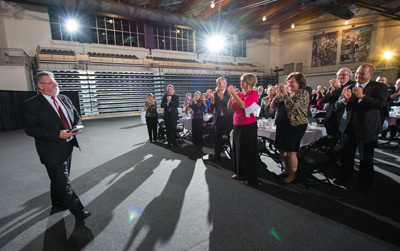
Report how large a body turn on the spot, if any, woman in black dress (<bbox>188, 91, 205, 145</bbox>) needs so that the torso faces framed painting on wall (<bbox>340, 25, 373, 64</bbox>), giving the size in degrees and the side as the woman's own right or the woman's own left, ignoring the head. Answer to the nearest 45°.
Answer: approximately 180°

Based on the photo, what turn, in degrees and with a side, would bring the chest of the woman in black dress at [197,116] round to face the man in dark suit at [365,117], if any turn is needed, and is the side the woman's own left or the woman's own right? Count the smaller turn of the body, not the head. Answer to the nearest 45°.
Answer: approximately 90° to the woman's own left

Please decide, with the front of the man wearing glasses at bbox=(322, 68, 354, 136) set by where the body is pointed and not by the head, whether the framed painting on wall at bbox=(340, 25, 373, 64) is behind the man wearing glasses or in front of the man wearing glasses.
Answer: behind

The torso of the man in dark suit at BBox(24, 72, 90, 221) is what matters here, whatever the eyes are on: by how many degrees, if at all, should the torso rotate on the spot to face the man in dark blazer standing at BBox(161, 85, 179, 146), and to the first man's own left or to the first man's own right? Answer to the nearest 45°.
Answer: approximately 90° to the first man's own left

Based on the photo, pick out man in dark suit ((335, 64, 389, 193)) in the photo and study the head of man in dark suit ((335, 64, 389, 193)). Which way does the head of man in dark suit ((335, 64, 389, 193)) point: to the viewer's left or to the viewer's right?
to the viewer's left

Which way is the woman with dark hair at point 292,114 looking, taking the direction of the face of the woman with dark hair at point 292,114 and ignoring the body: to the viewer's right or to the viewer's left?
to the viewer's left

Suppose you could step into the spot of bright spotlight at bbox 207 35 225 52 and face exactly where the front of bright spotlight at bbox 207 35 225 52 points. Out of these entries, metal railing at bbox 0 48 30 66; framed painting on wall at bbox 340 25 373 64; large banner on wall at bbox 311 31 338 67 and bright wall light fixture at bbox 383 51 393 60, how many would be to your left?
3

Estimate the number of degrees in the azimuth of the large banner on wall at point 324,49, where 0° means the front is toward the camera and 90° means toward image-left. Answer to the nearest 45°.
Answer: approximately 45°

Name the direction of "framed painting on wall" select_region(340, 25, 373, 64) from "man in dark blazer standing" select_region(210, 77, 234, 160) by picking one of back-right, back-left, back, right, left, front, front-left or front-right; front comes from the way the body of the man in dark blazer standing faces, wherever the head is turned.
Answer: back

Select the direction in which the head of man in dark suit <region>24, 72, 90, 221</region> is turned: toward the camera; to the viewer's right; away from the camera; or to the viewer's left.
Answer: to the viewer's right
